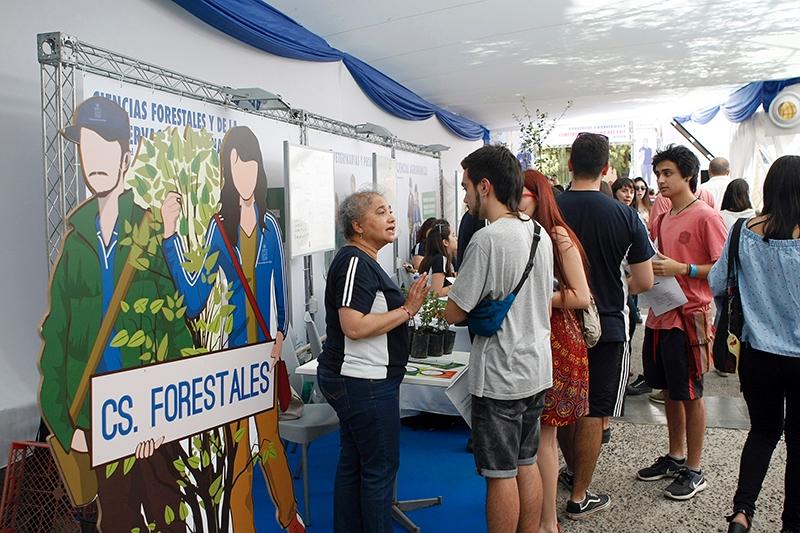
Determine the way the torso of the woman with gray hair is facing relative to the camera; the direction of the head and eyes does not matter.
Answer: to the viewer's right

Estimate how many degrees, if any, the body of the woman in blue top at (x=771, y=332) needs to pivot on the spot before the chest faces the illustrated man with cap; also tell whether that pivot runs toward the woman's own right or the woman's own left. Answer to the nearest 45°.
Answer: approximately 135° to the woman's own left

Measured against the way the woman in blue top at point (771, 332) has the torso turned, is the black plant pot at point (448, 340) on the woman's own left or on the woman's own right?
on the woman's own left

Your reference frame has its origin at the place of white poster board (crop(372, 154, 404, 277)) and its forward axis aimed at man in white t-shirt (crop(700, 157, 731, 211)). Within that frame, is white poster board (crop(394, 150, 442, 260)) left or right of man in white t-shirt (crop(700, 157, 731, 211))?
left

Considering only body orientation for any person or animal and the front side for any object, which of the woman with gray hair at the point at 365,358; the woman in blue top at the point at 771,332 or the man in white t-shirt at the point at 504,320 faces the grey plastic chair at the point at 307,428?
the man in white t-shirt

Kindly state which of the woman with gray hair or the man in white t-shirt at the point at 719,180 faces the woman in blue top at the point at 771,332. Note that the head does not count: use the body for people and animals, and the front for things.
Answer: the woman with gray hair

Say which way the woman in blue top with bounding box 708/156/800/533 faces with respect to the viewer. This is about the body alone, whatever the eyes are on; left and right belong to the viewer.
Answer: facing away from the viewer

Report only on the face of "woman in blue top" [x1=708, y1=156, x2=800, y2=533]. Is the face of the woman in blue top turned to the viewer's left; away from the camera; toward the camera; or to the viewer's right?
away from the camera

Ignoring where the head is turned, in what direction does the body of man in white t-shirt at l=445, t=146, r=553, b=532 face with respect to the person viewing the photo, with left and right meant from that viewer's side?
facing away from the viewer and to the left of the viewer

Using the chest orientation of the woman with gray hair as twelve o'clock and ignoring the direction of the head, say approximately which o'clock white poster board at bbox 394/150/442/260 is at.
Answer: The white poster board is roughly at 9 o'clock from the woman with gray hair.
